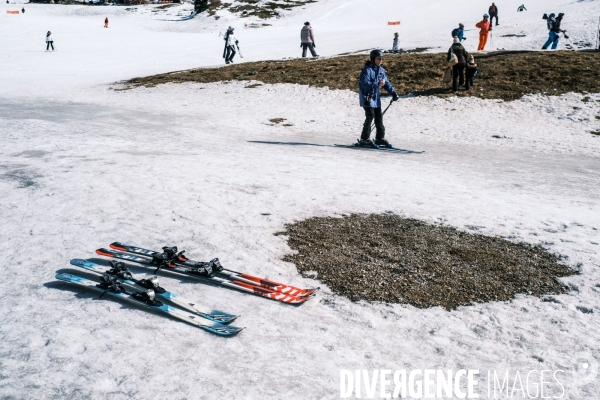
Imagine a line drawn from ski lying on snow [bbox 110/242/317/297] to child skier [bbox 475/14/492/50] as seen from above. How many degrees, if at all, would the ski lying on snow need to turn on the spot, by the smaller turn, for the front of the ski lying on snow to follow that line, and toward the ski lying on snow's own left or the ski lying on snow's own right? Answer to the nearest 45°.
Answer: approximately 90° to the ski lying on snow's own left

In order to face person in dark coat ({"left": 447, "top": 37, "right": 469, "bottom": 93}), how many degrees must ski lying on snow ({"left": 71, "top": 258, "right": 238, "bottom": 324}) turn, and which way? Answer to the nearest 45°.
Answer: approximately 90° to its left

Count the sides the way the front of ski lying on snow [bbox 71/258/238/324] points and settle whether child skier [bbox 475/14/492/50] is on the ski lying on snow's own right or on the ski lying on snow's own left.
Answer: on the ski lying on snow's own left

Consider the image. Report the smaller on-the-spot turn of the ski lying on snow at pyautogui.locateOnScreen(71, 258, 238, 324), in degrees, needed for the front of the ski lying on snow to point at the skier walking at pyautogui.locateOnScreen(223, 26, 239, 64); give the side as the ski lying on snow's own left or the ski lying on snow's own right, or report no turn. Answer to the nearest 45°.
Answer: approximately 135° to the ski lying on snow's own left

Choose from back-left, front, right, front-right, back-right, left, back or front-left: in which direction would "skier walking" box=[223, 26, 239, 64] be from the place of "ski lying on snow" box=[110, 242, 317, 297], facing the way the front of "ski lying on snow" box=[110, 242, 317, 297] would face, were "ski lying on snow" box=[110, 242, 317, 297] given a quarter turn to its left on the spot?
front-left

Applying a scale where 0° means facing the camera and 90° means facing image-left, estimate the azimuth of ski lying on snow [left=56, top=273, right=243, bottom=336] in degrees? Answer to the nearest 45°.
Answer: approximately 315°

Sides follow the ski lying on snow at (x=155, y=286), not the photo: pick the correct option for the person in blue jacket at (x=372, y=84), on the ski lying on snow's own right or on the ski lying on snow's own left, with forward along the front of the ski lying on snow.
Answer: on the ski lying on snow's own left

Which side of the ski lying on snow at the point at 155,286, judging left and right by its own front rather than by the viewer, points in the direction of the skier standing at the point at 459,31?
left

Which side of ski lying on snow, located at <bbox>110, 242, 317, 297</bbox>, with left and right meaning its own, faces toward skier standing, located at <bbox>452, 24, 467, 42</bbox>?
left

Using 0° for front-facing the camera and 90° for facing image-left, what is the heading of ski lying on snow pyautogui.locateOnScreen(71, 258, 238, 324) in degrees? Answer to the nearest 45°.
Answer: approximately 315°

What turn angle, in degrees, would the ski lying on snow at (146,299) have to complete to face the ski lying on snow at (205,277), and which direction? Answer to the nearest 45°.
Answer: approximately 90° to its left
